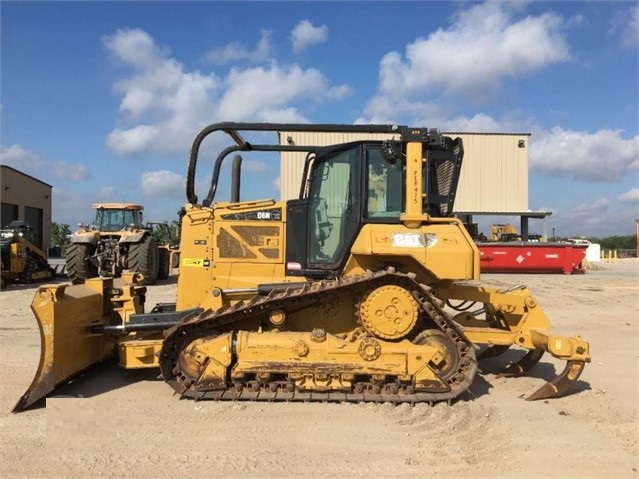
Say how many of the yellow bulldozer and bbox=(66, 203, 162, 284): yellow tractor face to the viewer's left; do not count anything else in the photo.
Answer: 1

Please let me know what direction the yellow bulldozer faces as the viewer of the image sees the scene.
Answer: facing to the left of the viewer

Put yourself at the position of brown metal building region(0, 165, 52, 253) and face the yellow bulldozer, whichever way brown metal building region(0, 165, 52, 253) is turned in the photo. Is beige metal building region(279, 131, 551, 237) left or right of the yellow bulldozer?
left

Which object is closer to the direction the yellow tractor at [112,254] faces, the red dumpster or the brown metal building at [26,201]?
the brown metal building

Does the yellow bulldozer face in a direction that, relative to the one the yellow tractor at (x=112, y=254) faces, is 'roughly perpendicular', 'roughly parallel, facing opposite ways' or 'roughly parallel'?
roughly perpendicular

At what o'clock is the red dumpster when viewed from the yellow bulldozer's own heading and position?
The red dumpster is roughly at 4 o'clock from the yellow bulldozer.

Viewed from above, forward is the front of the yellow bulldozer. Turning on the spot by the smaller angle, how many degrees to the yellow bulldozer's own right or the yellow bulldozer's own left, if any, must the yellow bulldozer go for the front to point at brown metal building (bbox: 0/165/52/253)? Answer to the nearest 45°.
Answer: approximately 45° to the yellow bulldozer's own right

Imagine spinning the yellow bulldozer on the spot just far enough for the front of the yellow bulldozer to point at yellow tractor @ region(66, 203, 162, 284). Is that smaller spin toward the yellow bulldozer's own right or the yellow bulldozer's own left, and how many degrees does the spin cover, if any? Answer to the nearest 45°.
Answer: approximately 45° to the yellow bulldozer's own right
